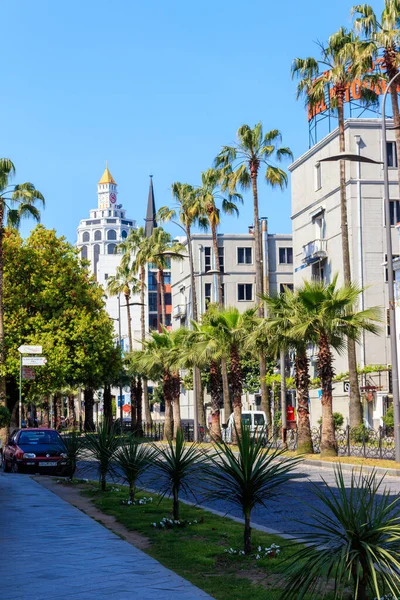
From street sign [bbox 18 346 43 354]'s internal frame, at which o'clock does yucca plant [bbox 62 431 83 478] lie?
The yucca plant is roughly at 12 o'clock from the street sign.

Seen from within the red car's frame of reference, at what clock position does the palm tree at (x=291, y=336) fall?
The palm tree is roughly at 8 o'clock from the red car.

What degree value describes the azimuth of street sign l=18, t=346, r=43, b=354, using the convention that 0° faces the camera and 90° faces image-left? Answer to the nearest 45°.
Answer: approximately 0°

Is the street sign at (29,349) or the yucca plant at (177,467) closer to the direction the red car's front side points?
the yucca plant

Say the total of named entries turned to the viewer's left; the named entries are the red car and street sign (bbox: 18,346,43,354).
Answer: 0

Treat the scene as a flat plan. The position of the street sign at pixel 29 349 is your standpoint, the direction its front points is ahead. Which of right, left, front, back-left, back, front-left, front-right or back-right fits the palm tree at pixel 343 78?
left

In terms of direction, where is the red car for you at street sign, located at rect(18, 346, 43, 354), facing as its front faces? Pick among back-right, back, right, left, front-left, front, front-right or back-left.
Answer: front

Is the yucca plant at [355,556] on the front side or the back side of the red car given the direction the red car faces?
on the front side

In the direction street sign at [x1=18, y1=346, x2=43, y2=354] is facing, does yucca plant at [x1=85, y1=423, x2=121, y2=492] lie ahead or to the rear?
ahead

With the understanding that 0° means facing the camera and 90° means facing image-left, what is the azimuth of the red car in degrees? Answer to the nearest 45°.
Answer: approximately 315°

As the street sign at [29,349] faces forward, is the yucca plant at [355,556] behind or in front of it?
in front

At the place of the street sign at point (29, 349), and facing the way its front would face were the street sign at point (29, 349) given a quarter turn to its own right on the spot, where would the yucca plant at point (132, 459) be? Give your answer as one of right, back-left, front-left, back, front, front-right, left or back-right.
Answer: left

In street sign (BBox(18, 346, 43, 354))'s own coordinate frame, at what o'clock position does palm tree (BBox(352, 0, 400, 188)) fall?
The palm tree is roughly at 10 o'clock from the street sign.
